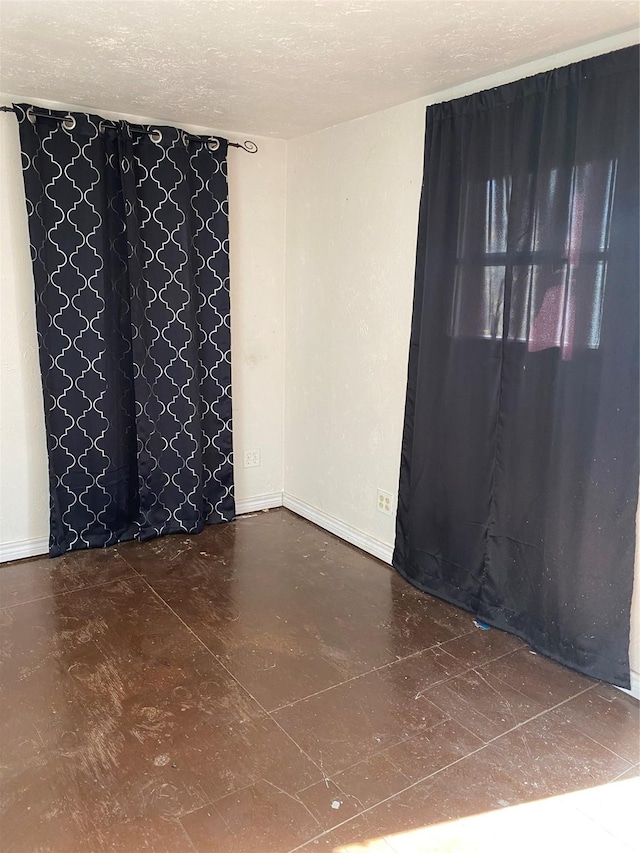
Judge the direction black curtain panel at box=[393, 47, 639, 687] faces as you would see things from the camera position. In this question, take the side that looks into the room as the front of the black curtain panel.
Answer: facing the viewer and to the left of the viewer

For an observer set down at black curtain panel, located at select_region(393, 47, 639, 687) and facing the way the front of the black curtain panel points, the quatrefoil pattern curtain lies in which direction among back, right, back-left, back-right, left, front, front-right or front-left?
front-right

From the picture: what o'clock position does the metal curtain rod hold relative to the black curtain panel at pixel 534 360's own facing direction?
The metal curtain rod is roughly at 2 o'clock from the black curtain panel.

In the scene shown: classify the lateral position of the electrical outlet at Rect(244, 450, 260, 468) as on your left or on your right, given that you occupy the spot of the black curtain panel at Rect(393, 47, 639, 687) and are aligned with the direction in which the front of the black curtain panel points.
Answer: on your right
